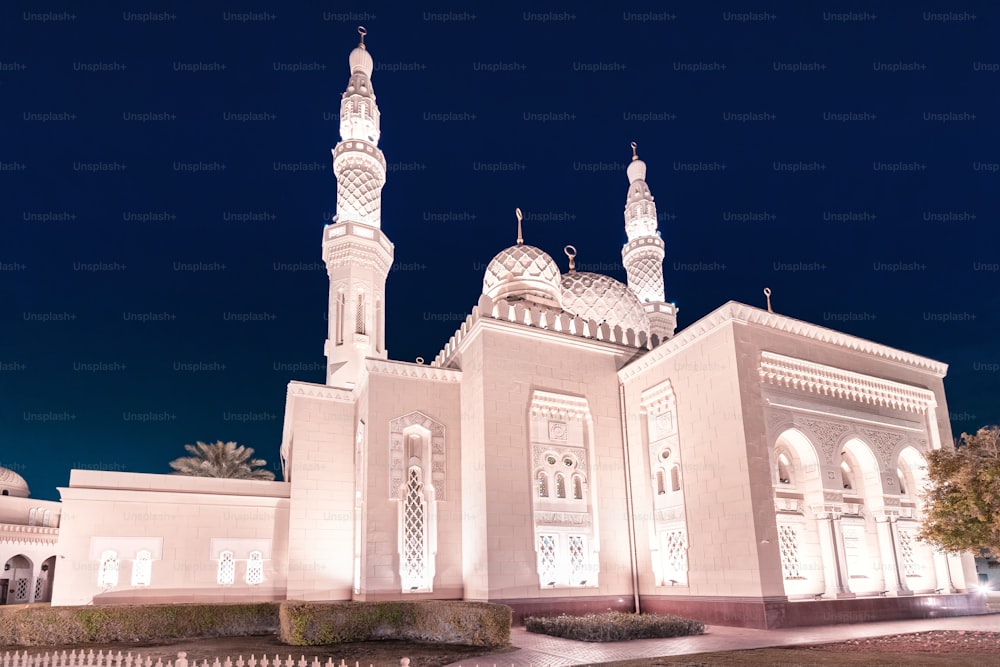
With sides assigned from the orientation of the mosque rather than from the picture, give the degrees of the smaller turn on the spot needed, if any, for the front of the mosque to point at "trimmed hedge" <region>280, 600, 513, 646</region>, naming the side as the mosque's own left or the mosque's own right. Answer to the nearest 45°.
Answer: approximately 90° to the mosque's own right

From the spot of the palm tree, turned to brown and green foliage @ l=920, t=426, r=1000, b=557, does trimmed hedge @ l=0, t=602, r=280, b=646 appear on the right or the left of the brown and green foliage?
right

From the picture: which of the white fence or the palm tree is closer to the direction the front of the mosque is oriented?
the white fence

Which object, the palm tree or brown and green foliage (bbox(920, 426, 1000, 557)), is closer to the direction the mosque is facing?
the brown and green foliage

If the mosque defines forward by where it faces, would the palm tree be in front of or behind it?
behind

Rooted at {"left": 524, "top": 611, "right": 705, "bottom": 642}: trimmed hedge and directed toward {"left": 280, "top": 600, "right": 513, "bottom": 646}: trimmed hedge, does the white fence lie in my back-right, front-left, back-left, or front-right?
front-left

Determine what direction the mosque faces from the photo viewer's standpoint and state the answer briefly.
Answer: facing the viewer and to the right of the viewer

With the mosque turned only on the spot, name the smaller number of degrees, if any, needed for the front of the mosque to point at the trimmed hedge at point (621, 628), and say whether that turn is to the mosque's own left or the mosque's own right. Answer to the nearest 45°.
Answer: approximately 45° to the mosque's own right
